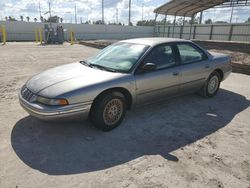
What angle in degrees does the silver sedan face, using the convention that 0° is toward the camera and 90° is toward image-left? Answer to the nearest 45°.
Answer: approximately 45°

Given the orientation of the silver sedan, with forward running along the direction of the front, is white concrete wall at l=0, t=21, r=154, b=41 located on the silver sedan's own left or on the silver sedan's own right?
on the silver sedan's own right

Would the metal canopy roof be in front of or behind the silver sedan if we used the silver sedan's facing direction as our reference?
behind
